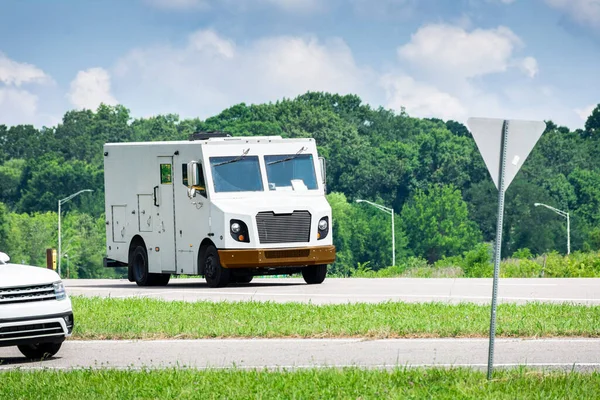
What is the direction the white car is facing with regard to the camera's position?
facing the viewer and to the right of the viewer

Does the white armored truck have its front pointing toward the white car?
no

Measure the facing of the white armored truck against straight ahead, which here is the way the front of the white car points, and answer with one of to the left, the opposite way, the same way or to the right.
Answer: the same way

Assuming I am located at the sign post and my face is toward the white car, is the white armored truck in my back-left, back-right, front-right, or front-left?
front-right

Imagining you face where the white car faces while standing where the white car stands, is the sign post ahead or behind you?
ahead

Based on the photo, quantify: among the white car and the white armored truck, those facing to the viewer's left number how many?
0

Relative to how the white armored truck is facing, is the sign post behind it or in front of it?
in front

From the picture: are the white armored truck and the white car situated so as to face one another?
no

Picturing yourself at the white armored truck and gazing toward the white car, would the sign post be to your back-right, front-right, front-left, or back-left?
front-left

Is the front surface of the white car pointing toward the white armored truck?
no
